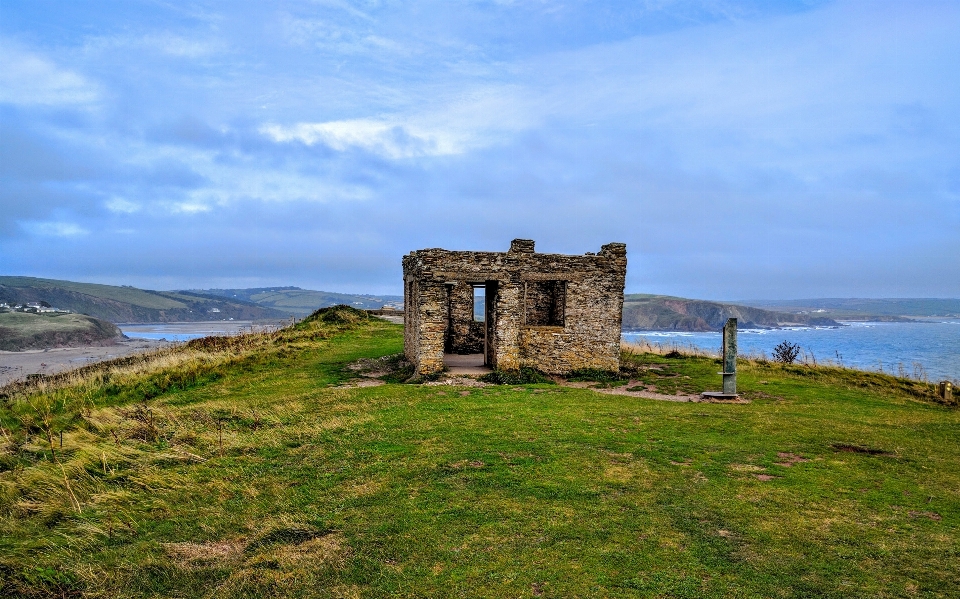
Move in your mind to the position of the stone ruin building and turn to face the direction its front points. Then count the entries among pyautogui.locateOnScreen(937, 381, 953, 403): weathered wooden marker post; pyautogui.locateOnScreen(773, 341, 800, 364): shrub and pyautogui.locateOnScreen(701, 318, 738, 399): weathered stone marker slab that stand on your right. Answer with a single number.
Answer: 0

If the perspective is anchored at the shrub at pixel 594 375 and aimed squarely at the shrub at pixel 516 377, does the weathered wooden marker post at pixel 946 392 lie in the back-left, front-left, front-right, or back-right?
back-left

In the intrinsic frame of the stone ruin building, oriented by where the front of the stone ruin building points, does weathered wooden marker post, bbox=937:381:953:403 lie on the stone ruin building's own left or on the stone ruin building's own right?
on the stone ruin building's own left

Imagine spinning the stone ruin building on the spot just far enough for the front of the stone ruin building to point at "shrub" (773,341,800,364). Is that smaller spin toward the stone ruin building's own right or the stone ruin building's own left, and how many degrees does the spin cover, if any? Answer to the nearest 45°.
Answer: approximately 135° to the stone ruin building's own left

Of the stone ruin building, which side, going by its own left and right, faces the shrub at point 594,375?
front

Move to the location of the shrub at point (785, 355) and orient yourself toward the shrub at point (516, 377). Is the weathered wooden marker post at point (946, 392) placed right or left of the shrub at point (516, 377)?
left

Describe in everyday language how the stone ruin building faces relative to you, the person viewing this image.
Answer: facing the viewer

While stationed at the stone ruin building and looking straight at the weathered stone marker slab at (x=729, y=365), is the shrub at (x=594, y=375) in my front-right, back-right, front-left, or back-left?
front-left

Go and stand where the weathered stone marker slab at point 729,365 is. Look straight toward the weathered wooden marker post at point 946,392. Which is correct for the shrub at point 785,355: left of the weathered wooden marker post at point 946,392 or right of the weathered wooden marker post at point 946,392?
left
